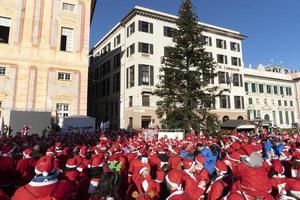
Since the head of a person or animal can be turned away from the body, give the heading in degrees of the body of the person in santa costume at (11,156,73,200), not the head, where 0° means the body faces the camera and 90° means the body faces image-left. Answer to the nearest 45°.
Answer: approximately 180°

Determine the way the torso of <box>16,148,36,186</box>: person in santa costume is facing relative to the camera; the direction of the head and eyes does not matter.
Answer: away from the camera

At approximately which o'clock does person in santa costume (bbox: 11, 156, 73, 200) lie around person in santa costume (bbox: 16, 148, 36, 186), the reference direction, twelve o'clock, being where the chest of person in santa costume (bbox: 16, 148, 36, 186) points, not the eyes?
person in santa costume (bbox: 11, 156, 73, 200) is roughly at 6 o'clock from person in santa costume (bbox: 16, 148, 36, 186).

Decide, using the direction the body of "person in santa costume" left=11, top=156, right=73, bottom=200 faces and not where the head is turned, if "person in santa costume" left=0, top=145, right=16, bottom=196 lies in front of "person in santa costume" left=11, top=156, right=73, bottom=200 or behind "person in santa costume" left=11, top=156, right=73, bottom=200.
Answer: in front

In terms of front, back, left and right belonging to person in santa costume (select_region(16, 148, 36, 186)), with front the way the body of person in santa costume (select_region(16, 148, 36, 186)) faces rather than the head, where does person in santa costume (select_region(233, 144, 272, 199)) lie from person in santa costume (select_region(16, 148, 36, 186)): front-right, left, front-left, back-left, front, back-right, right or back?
back-right

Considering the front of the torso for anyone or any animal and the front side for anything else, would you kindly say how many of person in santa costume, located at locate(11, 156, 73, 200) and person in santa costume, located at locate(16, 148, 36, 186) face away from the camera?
2

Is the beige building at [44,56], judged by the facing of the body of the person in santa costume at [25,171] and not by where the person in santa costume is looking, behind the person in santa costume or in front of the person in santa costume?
in front

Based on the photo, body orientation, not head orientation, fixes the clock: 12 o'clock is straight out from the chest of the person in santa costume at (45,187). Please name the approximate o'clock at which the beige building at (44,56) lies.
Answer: The beige building is roughly at 12 o'clock from the person in santa costume.

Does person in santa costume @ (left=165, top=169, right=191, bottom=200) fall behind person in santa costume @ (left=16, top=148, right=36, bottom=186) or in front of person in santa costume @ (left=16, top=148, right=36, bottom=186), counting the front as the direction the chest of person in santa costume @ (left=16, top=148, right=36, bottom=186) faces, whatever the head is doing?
behind
